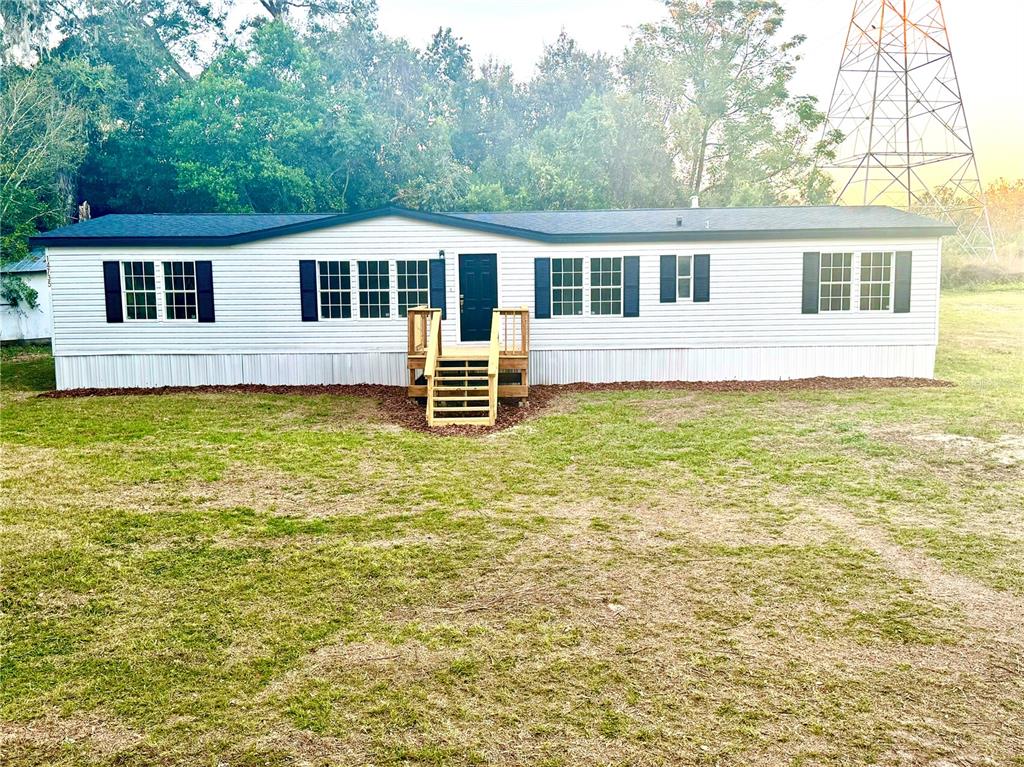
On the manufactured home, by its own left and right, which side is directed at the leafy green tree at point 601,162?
back

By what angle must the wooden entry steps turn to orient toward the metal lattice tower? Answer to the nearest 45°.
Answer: approximately 135° to its left

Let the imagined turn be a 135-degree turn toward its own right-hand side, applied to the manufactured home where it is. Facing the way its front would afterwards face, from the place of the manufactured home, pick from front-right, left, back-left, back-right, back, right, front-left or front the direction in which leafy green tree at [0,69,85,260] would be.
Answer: front

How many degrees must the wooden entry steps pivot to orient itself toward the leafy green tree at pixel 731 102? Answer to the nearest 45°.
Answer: approximately 135° to its left

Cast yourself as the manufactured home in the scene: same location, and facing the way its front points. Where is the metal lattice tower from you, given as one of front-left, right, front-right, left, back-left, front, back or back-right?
back-left

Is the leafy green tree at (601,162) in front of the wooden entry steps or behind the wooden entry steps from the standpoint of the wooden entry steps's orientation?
behind

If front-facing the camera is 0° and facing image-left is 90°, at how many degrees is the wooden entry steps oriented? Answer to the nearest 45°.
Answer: approximately 0°

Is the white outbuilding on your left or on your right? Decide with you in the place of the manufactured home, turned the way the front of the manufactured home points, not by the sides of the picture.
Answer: on your right
